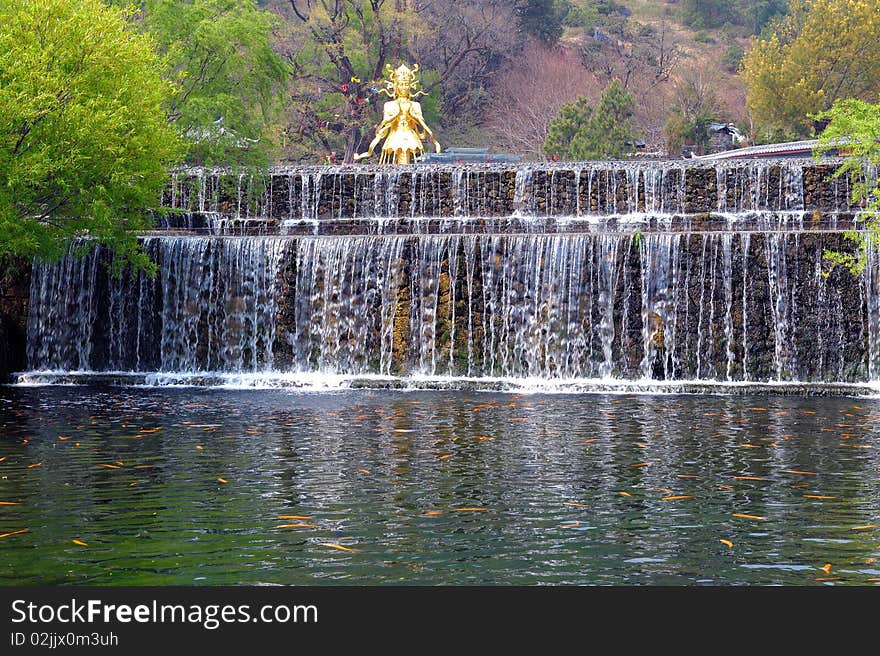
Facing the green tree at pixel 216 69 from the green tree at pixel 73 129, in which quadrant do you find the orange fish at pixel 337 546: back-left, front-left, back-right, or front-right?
back-right

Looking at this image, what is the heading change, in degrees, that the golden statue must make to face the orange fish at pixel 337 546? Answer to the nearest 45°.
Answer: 0° — it already faces it

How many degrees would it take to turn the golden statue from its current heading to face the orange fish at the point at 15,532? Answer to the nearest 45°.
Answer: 0° — it already faces it

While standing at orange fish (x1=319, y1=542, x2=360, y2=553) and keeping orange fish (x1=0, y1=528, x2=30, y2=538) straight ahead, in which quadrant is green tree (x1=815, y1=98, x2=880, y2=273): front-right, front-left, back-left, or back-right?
back-right

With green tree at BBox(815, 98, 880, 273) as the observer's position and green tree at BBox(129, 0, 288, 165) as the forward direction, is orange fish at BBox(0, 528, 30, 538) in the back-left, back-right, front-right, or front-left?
front-left

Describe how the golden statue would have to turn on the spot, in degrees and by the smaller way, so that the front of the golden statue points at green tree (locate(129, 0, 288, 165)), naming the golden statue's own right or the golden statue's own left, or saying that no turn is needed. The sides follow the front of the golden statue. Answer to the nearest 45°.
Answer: approximately 45° to the golden statue's own right

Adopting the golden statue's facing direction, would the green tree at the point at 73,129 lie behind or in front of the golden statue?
in front

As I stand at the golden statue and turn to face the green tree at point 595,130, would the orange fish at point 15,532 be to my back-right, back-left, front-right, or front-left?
back-right

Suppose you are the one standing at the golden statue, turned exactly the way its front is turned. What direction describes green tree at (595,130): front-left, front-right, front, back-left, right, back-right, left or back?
back-left

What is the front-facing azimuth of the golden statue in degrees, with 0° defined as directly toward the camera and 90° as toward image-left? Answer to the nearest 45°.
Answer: approximately 0°
